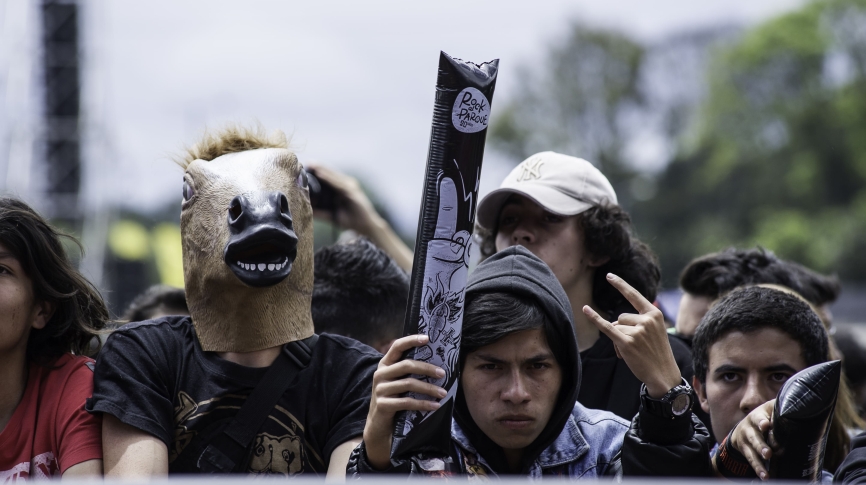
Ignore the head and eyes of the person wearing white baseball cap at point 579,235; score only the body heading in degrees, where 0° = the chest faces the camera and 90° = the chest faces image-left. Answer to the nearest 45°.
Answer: approximately 45°

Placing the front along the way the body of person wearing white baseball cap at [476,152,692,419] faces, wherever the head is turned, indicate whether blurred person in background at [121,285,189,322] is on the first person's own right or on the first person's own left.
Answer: on the first person's own right

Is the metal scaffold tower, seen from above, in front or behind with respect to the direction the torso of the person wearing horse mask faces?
behind
